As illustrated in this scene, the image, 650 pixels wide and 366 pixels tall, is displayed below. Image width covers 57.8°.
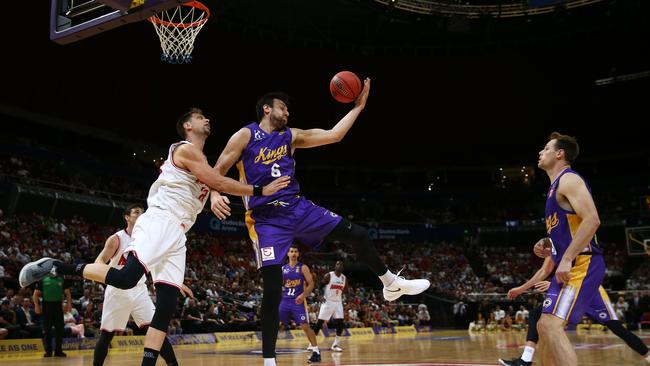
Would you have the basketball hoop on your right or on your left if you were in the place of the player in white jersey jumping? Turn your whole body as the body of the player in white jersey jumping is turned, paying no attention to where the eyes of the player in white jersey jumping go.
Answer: on your left

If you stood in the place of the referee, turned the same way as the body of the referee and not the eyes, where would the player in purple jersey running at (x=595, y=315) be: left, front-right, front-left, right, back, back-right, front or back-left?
front-left

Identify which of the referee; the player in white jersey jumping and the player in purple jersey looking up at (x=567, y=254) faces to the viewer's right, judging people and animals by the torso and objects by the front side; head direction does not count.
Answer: the player in white jersey jumping

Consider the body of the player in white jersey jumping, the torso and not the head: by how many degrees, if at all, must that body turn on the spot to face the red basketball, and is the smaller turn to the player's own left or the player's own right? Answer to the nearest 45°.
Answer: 0° — they already face it

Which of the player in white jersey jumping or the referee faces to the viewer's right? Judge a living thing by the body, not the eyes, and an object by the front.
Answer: the player in white jersey jumping

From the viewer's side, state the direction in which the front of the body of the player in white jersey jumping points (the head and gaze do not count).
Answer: to the viewer's right

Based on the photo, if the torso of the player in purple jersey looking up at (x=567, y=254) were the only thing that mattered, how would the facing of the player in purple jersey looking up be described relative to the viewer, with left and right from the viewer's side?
facing to the left of the viewer

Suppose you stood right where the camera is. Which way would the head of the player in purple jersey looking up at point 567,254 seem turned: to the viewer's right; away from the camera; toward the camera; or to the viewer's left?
to the viewer's left

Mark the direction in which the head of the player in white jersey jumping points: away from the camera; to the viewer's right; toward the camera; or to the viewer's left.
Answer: to the viewer's right

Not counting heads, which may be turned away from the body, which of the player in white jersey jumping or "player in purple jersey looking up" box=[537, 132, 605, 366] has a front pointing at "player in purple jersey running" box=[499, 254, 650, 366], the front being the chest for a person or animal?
the player in white jersey jumping

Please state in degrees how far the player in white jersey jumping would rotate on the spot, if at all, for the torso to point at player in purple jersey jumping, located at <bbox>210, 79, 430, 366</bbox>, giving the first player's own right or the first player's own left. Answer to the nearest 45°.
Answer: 0° — they already face them

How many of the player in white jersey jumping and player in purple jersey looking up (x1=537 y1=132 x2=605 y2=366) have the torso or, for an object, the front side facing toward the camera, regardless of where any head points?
0

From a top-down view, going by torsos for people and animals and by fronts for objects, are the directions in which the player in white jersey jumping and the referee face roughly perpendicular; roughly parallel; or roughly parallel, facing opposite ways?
roughly perpendicular
